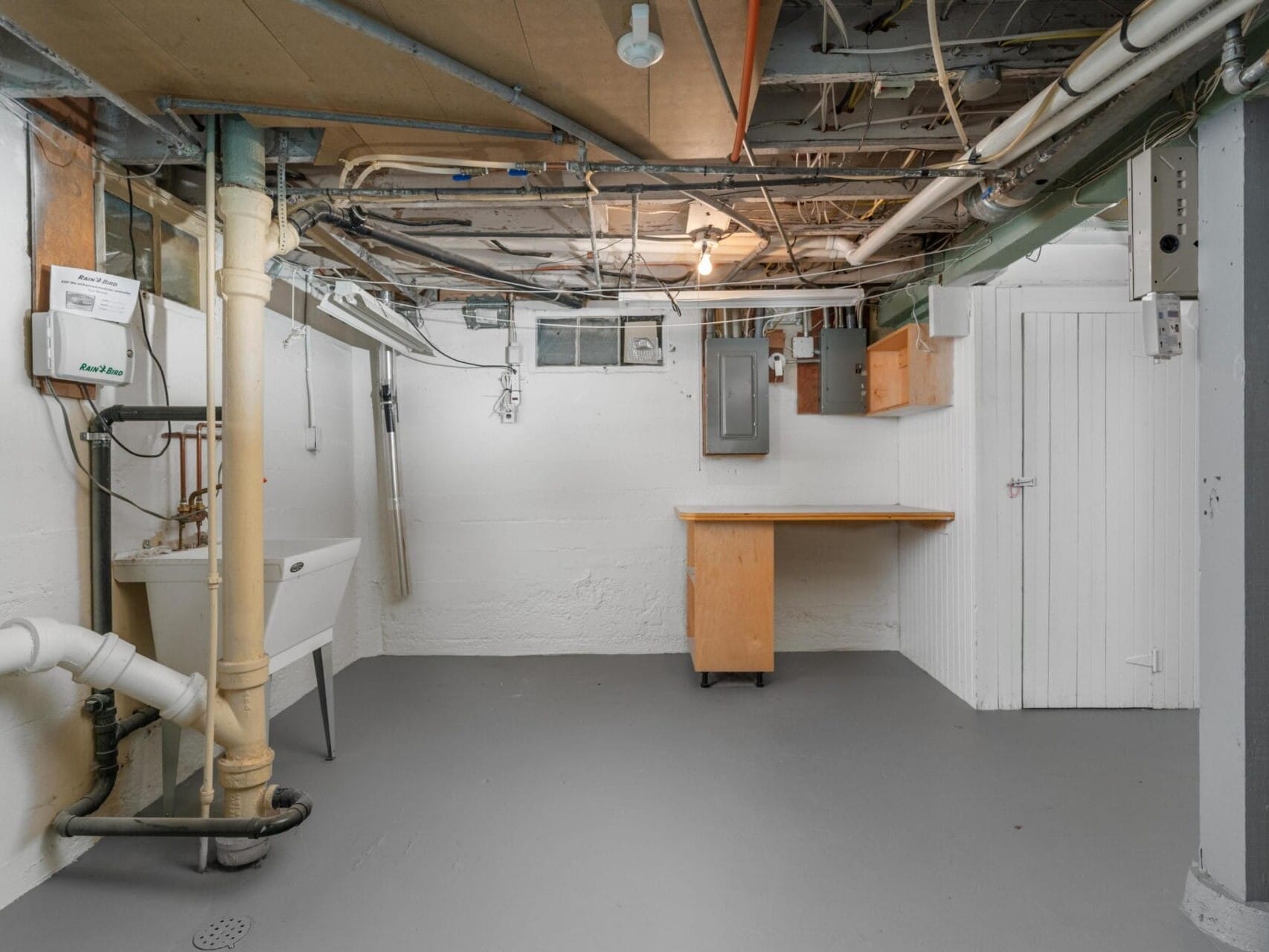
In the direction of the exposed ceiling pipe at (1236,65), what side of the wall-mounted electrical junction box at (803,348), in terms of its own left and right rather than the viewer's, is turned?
front

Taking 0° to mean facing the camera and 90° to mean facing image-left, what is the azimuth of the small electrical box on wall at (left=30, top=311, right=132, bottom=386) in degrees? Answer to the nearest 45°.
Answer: approximately 315°

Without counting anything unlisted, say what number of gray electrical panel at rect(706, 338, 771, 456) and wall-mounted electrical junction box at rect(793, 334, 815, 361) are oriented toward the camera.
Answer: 2

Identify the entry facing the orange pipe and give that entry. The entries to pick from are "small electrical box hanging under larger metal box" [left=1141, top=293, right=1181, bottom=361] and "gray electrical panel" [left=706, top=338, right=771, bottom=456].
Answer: the gray electrical panel

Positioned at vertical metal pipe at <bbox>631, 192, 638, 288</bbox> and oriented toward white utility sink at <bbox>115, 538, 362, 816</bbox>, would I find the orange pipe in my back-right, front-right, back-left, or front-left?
front-left

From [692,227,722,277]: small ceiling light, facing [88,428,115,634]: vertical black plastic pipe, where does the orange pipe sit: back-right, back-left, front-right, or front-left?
front-left

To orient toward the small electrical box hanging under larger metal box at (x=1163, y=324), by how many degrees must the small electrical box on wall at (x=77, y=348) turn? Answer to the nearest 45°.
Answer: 0° — it already faces it

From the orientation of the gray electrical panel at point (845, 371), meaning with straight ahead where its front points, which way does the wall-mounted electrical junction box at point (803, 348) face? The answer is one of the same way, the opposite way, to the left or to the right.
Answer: the same way

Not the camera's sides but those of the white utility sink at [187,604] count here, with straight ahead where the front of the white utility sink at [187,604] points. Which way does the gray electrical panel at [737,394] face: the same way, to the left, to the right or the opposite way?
to the right

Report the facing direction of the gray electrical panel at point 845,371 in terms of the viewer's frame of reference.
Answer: facing the viewer

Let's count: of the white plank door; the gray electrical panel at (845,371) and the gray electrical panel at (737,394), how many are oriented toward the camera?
3

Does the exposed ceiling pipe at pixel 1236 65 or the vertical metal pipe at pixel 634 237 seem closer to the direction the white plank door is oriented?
the exposed ceiling pipe

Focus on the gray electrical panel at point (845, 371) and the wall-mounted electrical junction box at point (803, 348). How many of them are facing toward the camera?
2

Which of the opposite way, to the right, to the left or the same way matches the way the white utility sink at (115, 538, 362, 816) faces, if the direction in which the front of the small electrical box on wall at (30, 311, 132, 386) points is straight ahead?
the same way

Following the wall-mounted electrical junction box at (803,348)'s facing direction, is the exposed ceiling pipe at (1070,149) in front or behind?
in front

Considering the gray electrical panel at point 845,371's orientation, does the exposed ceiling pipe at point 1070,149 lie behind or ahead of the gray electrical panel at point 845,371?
ahead

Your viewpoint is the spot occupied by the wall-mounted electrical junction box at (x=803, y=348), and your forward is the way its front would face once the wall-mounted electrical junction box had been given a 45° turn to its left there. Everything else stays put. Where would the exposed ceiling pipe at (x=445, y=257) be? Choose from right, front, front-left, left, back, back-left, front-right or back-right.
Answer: right
